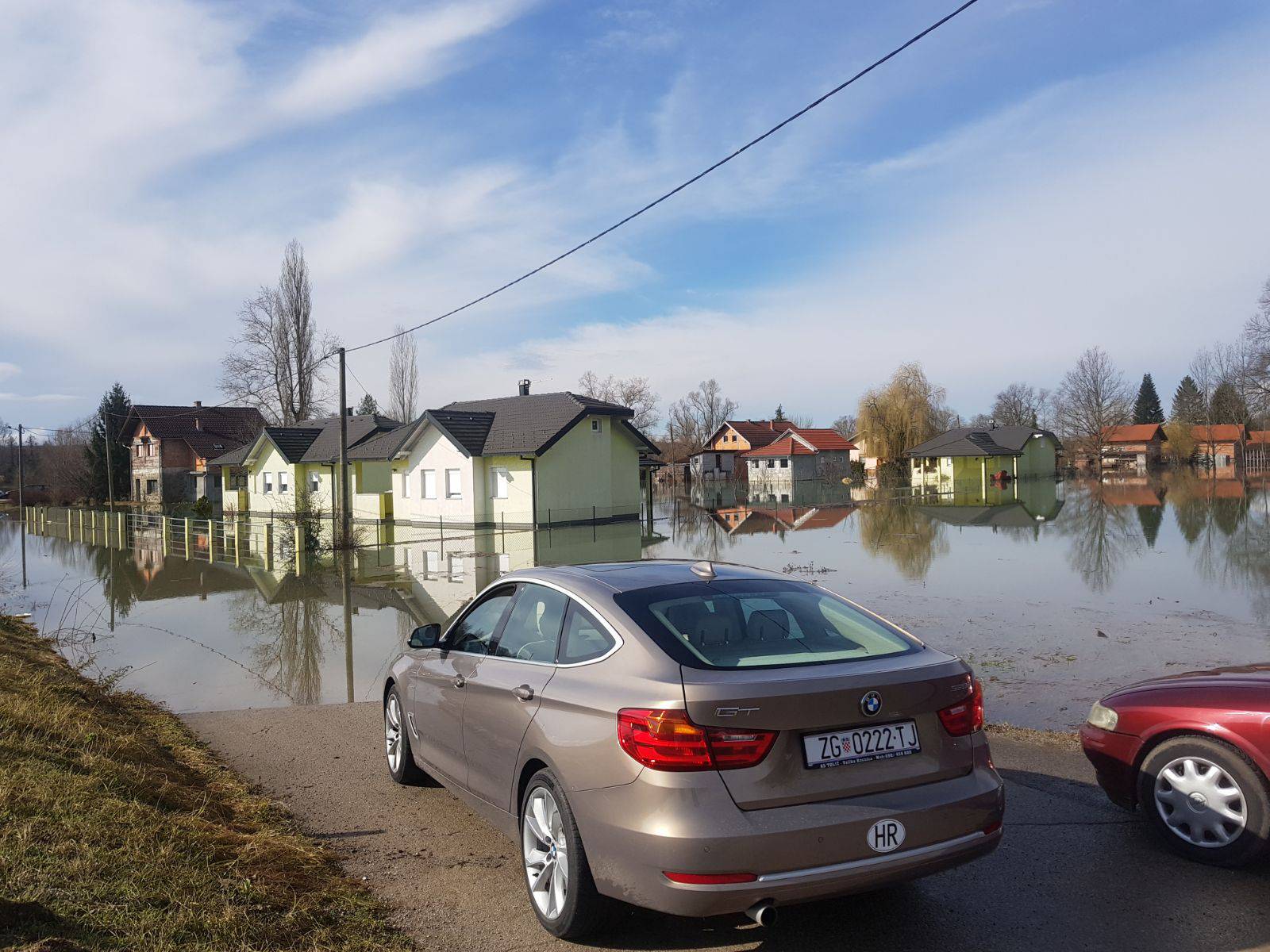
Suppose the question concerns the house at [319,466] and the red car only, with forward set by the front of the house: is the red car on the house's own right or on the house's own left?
on the house's own left

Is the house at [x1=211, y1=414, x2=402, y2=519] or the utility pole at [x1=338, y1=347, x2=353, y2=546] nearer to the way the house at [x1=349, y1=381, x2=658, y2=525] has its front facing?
the utility pole

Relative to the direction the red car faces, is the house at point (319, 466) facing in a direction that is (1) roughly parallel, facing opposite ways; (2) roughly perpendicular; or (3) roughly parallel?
roughly perpendicular

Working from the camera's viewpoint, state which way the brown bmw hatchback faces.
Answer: facing away from the viewer and to the left of the viewer

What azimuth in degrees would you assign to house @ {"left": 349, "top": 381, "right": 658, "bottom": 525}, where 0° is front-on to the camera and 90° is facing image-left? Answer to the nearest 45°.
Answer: approximately 45°

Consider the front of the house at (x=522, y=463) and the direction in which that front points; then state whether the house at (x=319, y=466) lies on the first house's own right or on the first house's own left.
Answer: on the first house's own right

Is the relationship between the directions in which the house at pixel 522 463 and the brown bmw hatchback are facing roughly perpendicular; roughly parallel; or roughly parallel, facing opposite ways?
roughly perpendicular

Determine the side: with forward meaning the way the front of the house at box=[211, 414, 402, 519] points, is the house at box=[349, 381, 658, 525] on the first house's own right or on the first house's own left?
on the first house's own left

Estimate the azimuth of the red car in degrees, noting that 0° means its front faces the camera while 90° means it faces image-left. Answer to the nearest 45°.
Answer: approximately 90°
